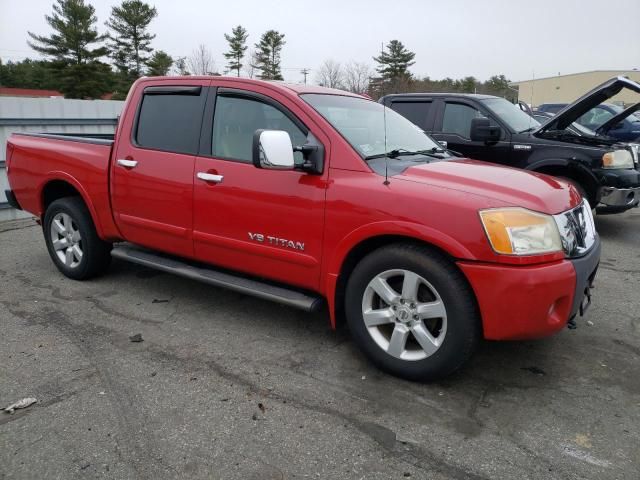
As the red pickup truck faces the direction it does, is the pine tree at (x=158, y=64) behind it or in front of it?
behind

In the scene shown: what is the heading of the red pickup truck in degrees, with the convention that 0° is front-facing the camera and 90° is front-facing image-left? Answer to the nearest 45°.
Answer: approximately 315°

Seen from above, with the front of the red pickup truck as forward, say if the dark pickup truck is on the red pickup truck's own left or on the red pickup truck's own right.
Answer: on the red pickup truck's own left

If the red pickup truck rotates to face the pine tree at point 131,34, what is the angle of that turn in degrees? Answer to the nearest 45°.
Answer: approximately 135° to its left

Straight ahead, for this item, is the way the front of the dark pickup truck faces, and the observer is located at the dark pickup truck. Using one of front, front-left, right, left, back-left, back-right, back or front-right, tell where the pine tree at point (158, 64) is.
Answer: back

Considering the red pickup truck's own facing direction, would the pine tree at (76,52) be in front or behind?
behind

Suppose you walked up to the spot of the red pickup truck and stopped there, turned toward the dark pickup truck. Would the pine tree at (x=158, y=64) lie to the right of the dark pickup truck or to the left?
left

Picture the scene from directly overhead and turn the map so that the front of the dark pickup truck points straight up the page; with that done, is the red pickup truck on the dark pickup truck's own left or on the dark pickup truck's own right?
on the dark pickup truck's own right

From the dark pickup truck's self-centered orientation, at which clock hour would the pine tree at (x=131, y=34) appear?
The pine tree is roughly at 6 o'clock from the dark pickup truck.

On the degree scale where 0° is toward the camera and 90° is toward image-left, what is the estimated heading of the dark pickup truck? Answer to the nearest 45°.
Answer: approximately 315°
